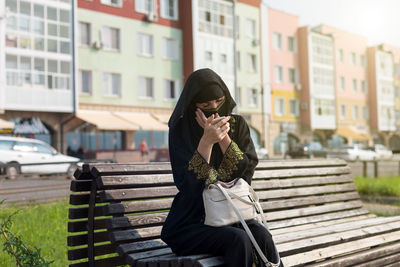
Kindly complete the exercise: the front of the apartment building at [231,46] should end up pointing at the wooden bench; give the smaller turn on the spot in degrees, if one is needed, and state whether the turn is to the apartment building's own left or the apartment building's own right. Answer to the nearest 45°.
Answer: approximately 45° to the apartment building's own right

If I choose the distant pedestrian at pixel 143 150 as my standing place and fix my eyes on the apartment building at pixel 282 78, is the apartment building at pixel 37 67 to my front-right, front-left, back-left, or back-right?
back-left

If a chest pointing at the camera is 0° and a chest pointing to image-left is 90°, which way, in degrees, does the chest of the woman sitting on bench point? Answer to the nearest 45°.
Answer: approximately 315°

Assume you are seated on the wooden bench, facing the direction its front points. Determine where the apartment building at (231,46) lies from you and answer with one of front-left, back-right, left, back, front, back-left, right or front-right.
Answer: back-left

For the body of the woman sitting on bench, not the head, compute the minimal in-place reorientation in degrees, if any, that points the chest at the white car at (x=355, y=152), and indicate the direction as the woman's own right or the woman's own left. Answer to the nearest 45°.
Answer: approximately 135° to the woman's own left

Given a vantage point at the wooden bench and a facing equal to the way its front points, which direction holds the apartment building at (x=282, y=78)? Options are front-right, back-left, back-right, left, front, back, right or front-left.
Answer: back-left

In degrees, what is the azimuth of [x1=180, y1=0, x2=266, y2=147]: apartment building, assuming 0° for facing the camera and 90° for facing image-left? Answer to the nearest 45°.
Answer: approximately 315°

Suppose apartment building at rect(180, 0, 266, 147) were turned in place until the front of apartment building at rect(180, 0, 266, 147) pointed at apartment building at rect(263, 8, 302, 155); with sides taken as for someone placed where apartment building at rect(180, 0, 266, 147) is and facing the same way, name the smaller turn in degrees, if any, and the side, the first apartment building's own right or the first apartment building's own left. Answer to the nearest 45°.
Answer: approximately 90° to the first apartment building's own left
